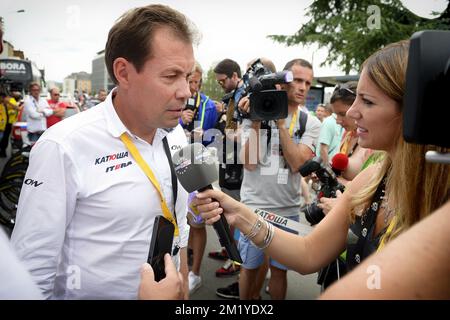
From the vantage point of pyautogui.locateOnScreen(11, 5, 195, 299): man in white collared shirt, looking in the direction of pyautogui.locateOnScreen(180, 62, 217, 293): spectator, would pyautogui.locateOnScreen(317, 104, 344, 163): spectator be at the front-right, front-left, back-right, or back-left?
front-right

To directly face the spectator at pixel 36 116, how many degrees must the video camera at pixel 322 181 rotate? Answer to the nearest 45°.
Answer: approximately 90° to its right

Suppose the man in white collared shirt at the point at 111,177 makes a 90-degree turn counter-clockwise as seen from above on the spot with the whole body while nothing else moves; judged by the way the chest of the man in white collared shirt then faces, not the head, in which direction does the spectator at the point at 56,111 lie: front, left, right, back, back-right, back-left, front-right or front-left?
front-left

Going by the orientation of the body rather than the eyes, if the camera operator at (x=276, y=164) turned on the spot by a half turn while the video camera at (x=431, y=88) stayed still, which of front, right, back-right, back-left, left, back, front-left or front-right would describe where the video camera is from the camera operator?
back

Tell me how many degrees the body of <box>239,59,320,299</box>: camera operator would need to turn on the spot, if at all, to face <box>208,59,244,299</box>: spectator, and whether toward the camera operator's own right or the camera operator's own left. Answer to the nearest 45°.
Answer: approximately 135° to the camera operator's own right

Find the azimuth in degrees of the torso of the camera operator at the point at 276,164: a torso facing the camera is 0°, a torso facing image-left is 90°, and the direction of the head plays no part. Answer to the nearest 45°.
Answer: approximately 0°

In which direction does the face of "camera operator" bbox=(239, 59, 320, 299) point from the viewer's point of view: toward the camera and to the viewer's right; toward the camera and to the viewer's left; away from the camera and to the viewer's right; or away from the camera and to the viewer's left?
toward the camera and to the viewer's left

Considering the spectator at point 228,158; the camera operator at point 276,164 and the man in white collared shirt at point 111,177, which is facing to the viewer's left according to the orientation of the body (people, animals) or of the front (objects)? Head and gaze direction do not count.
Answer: the spectator

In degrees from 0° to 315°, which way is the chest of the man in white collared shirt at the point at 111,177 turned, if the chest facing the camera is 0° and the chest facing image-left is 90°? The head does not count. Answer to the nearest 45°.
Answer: approximately 315°

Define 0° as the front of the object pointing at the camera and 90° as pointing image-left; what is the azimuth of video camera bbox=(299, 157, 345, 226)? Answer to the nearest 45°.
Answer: approximately 45°

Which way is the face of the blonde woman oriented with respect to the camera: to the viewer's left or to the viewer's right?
to the viewer's left

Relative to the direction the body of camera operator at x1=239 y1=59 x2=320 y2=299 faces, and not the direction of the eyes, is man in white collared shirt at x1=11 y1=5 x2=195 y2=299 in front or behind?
in front
